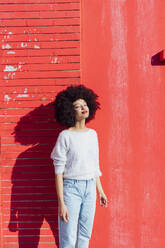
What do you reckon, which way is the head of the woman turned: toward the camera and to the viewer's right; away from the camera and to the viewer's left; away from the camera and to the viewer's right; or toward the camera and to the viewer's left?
toward the camera and to the viewer's right

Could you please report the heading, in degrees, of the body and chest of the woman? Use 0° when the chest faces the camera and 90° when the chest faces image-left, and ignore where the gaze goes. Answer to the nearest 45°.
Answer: approximately 315°
